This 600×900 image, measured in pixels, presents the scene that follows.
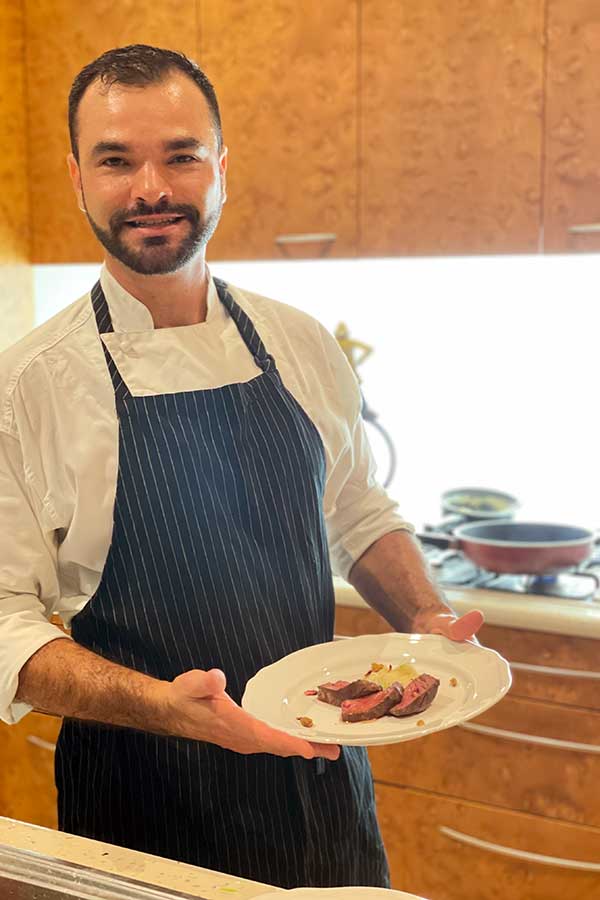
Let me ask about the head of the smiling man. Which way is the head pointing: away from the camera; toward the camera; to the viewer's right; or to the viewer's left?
toward the camera

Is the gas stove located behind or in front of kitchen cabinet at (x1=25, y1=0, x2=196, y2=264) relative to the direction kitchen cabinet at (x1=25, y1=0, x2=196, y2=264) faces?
in front

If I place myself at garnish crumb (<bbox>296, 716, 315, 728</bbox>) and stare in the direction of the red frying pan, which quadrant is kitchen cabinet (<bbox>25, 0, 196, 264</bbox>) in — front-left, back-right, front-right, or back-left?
front-left

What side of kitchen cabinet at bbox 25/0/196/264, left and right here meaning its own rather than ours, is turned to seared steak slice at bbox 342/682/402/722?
front

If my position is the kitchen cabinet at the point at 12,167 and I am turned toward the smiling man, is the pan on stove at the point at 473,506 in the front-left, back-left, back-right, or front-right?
front-left

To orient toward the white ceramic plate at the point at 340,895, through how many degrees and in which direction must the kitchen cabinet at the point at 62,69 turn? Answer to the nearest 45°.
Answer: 0° — it already faces it

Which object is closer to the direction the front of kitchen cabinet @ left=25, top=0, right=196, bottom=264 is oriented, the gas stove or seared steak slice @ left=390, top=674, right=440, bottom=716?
the seared steak slice

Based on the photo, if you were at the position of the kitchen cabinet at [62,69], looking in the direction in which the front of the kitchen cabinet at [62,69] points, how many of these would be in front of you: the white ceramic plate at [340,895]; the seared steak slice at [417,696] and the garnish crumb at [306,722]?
3

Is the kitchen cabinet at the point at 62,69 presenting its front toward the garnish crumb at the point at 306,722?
yes

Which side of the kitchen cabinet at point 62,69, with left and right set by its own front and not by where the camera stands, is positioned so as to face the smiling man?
front

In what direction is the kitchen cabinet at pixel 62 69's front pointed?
toward the camera

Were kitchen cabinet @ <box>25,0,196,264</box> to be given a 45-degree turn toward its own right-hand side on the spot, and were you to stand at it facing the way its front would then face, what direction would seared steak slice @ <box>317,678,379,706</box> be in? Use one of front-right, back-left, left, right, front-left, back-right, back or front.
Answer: front-left

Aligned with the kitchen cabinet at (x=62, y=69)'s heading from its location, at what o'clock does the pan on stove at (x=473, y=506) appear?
The pan on stove is roughly at 10 o'clock from the kitchen cabinet.

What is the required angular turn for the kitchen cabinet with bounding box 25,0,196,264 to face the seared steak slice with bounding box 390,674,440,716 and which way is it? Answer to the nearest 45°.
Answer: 0° — it already faces it
